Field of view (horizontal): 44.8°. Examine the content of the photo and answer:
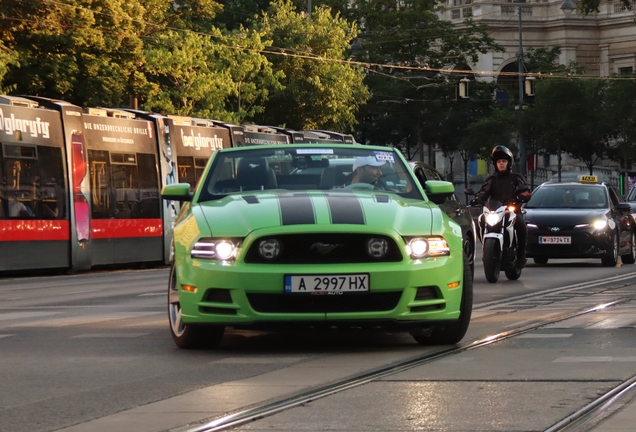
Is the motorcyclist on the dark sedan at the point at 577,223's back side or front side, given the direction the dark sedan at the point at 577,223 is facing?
on the front side

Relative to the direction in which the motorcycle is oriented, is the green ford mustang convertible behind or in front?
in front

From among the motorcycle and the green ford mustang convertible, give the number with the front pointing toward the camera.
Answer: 2

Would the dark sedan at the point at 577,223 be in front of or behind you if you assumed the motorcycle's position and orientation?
behind

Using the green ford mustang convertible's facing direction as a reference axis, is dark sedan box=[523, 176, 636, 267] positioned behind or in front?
behind

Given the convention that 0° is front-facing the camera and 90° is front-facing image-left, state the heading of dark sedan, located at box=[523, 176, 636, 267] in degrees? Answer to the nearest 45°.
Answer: approximately 45°

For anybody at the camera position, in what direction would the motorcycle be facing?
facing the viewer
